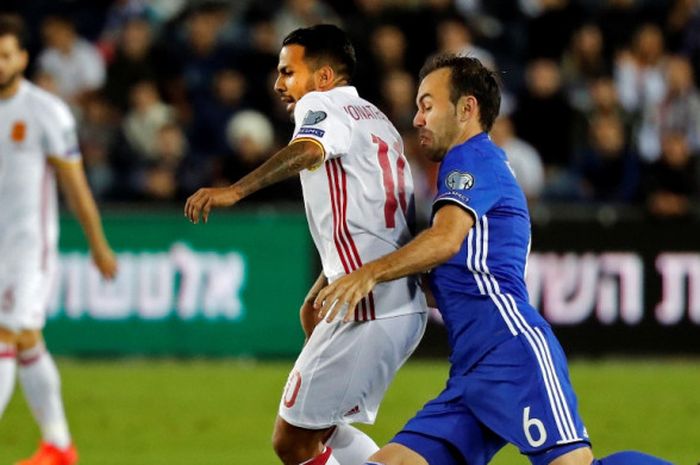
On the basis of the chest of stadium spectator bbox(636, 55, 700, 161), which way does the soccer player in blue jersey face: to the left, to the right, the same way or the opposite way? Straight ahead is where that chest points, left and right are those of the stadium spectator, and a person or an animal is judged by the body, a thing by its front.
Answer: to the right

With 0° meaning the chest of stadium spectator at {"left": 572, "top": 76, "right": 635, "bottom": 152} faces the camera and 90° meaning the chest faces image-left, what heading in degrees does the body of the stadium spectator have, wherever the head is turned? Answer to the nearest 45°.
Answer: approximately 0°

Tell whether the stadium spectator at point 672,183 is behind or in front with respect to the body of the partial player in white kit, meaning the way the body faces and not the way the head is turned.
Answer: behind

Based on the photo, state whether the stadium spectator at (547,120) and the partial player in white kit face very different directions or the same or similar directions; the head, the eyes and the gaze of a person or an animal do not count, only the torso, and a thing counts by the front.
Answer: same or similar directions

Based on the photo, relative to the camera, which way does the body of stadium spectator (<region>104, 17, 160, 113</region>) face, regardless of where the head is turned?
toward the camera

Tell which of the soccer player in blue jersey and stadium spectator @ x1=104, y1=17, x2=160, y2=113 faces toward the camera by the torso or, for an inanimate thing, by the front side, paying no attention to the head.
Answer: the stadium spectator

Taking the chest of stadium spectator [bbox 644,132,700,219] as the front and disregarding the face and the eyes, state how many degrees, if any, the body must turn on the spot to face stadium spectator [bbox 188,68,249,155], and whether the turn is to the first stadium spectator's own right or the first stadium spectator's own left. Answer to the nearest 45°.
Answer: approximately 90° to the first stadium spectator's own right

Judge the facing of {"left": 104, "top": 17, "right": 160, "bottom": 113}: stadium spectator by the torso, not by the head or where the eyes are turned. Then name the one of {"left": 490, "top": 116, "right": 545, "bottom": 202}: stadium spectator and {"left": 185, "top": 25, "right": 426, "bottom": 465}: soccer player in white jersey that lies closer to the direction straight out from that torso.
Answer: the soccer player in white jersey

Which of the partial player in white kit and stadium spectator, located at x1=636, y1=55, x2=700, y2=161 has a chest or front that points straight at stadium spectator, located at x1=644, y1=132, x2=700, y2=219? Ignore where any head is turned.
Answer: stadium spectator, located at x1=636, y1=55, x2=700, y2=161

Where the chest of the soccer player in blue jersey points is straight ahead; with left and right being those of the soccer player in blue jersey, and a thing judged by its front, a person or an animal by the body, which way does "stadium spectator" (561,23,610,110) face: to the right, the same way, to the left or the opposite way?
to the left

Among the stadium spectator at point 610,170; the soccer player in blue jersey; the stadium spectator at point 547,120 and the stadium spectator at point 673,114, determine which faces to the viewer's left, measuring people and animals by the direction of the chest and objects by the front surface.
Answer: the soccer player in blue jersey

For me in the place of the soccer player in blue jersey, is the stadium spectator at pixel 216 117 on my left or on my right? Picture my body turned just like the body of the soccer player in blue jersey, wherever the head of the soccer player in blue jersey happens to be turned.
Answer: on my right

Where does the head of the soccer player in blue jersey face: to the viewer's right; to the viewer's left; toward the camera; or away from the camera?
to the viewer's left

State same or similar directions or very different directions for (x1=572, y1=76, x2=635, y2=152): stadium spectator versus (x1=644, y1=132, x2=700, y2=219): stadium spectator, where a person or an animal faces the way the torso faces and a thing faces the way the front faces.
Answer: same or similar directions

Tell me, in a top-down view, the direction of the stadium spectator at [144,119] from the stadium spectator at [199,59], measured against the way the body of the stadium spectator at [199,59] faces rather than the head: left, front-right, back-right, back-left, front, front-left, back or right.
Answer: front-right
